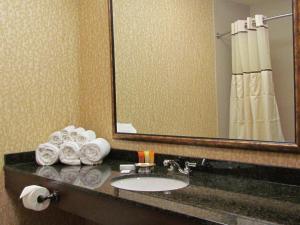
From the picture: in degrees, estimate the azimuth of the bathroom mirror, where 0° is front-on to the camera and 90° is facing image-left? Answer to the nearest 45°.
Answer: approximately 45°

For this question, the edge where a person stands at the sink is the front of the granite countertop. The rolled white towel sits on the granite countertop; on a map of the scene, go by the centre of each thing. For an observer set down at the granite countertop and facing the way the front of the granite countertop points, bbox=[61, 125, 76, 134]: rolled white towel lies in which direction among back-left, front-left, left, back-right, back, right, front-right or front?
right

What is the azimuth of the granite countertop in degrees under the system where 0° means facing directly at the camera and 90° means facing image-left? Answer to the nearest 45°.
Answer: approximately 45°

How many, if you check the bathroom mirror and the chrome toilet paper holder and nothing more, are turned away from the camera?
0
